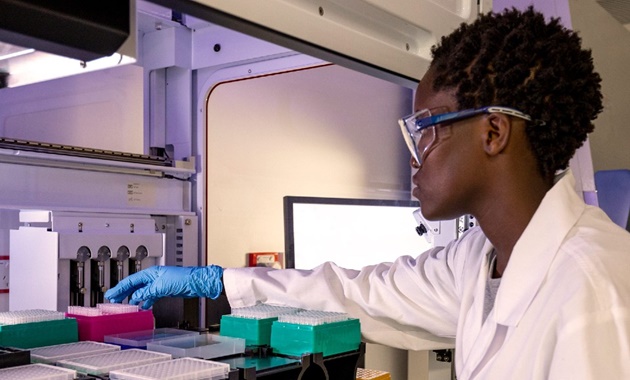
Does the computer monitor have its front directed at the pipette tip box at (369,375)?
yes

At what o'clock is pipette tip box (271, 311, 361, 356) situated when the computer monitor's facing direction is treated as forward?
The pipette tip box is roughly at 12 o'clock from the computer monitor.

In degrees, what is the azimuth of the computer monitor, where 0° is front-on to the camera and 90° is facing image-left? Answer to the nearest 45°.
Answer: approximately 0°

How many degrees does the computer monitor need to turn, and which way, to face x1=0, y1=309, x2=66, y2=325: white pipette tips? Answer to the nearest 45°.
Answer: approximately 45° to its right

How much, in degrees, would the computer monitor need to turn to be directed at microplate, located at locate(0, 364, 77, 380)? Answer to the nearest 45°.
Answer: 0° — it already faces it
